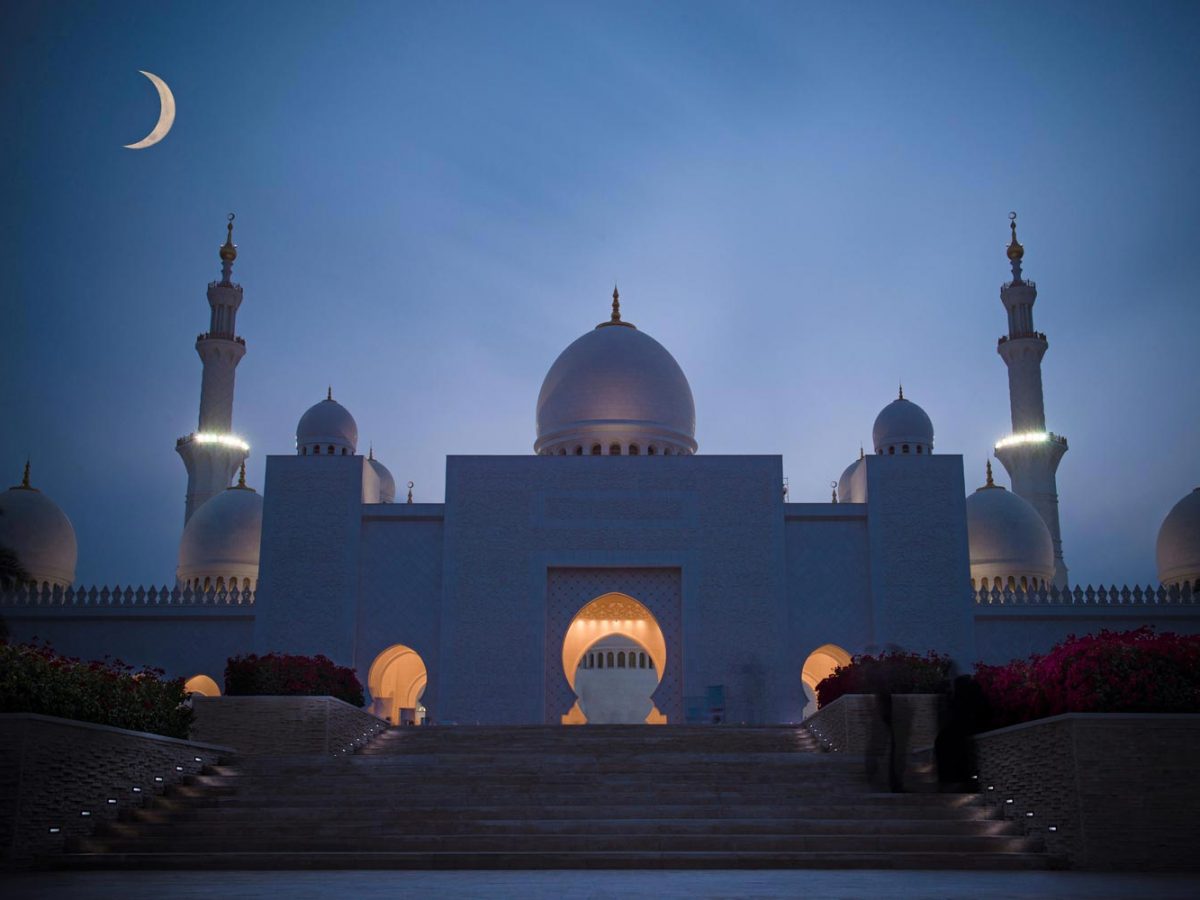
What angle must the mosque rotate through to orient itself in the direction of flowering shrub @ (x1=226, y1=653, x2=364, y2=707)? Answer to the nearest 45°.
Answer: approximately 45° to its right

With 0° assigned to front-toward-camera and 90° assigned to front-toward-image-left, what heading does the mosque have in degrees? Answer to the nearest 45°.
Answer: approximately 0°

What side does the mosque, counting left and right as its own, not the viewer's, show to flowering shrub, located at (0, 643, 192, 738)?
front

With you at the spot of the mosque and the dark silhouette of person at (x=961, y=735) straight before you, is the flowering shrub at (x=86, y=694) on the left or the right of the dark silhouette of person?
right

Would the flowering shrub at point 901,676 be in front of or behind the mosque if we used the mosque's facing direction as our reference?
in front
